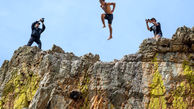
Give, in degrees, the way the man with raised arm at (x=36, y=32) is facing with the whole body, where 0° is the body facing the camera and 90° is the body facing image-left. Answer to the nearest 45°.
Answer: approximately 315°
